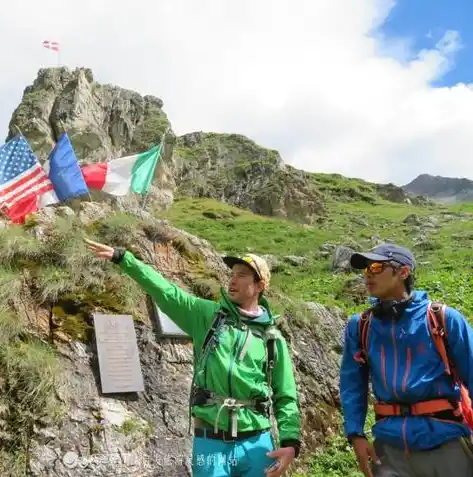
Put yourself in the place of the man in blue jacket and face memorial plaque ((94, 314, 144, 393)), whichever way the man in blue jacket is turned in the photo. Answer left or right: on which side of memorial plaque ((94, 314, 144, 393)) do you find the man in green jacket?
left

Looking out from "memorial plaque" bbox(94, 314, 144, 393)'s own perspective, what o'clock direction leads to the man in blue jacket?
The man in blue jacket is roughly at 11 o'clock from the memorial plaque.

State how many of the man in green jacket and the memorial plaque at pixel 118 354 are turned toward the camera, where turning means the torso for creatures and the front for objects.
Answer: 2

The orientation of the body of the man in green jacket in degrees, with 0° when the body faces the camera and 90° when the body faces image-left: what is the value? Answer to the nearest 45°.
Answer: approximately 0°

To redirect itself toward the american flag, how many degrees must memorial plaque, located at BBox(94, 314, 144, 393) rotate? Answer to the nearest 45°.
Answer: approximately 180°

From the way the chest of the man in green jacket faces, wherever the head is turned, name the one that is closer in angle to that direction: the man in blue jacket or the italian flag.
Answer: the man in blue jacket

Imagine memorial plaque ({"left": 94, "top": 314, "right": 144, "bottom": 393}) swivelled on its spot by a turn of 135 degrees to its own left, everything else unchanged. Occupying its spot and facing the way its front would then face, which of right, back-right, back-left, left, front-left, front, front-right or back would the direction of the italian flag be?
front-left

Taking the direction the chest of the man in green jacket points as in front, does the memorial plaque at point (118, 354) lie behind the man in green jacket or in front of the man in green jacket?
behind

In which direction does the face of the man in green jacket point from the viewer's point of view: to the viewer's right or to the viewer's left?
to the viewer's left
